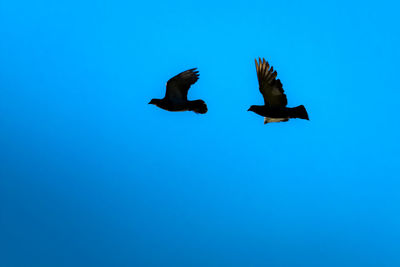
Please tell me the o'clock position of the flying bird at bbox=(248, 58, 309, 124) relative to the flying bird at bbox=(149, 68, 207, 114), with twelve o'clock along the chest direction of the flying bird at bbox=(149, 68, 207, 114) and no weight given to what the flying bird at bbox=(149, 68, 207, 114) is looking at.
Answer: the flying bird at bbox=(248, 58, 309, 124) is roughly at 7 o'clock from the flying bird at bbox=(149, 68, 207, 114).

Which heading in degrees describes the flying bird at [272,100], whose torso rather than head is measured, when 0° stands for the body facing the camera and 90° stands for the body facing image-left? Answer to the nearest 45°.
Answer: approximately 90°

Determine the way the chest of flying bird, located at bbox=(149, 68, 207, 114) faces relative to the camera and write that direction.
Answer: to the viewer's left

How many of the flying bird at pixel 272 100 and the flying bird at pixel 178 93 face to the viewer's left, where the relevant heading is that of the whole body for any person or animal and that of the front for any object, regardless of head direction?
2
